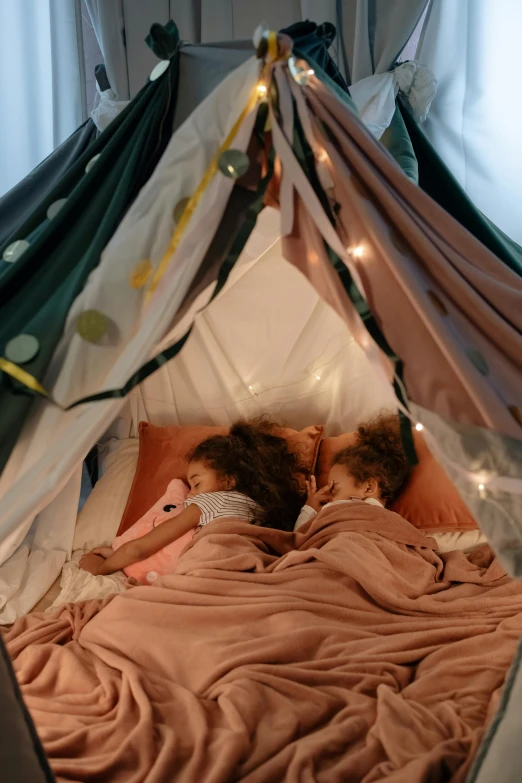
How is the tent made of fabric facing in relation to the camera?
toward the camera

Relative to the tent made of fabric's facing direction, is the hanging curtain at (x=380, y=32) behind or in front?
behind

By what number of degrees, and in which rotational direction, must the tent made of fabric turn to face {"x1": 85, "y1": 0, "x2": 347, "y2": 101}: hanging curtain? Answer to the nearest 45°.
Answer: approximately 180°

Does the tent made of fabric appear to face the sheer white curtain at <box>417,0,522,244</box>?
no

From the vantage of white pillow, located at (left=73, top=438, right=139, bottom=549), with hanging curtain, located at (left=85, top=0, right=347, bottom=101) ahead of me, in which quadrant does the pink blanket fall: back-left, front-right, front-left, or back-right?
back-right

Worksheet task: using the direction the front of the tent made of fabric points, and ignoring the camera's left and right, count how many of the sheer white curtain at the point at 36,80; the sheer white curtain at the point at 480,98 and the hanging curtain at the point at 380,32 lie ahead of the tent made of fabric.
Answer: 0
